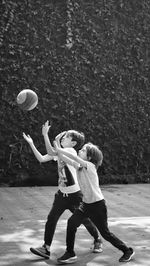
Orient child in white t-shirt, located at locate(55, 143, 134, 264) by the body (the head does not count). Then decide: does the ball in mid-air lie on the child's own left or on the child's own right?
on the child's own right

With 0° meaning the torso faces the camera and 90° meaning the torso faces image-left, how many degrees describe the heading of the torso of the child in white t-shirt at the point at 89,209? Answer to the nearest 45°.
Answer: approximately 90°
